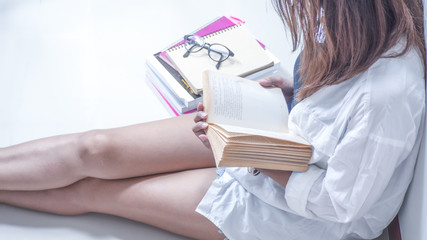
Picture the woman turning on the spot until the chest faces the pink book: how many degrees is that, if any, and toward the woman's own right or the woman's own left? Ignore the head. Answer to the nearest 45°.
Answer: approximately 90° to the woman's own right

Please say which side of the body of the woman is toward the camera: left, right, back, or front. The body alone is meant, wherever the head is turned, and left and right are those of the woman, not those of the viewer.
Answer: left

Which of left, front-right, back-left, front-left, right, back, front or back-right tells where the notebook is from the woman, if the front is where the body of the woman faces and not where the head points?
right

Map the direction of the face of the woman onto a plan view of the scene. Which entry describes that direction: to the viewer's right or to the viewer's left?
to the viewer's left
